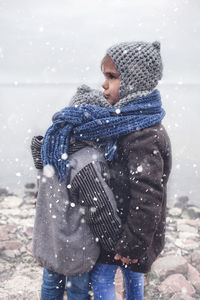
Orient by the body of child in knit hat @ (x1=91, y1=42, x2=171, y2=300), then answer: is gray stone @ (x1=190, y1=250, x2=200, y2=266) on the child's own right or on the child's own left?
on the child's own right

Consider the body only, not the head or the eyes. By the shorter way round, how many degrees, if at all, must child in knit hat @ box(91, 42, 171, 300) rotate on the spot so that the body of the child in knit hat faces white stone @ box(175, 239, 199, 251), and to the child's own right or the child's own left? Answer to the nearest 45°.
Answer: approximately 90° to the child's own right

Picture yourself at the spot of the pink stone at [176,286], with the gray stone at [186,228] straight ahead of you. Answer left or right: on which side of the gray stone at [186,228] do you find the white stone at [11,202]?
left

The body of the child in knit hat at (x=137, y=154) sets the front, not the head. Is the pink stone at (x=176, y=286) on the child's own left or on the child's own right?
on the child's own right

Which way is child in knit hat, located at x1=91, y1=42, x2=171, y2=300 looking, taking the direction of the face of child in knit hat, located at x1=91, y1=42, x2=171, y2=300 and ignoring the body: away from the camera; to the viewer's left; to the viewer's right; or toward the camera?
to the viewer's left

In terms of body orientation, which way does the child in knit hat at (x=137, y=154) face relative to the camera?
to the viewer's left
